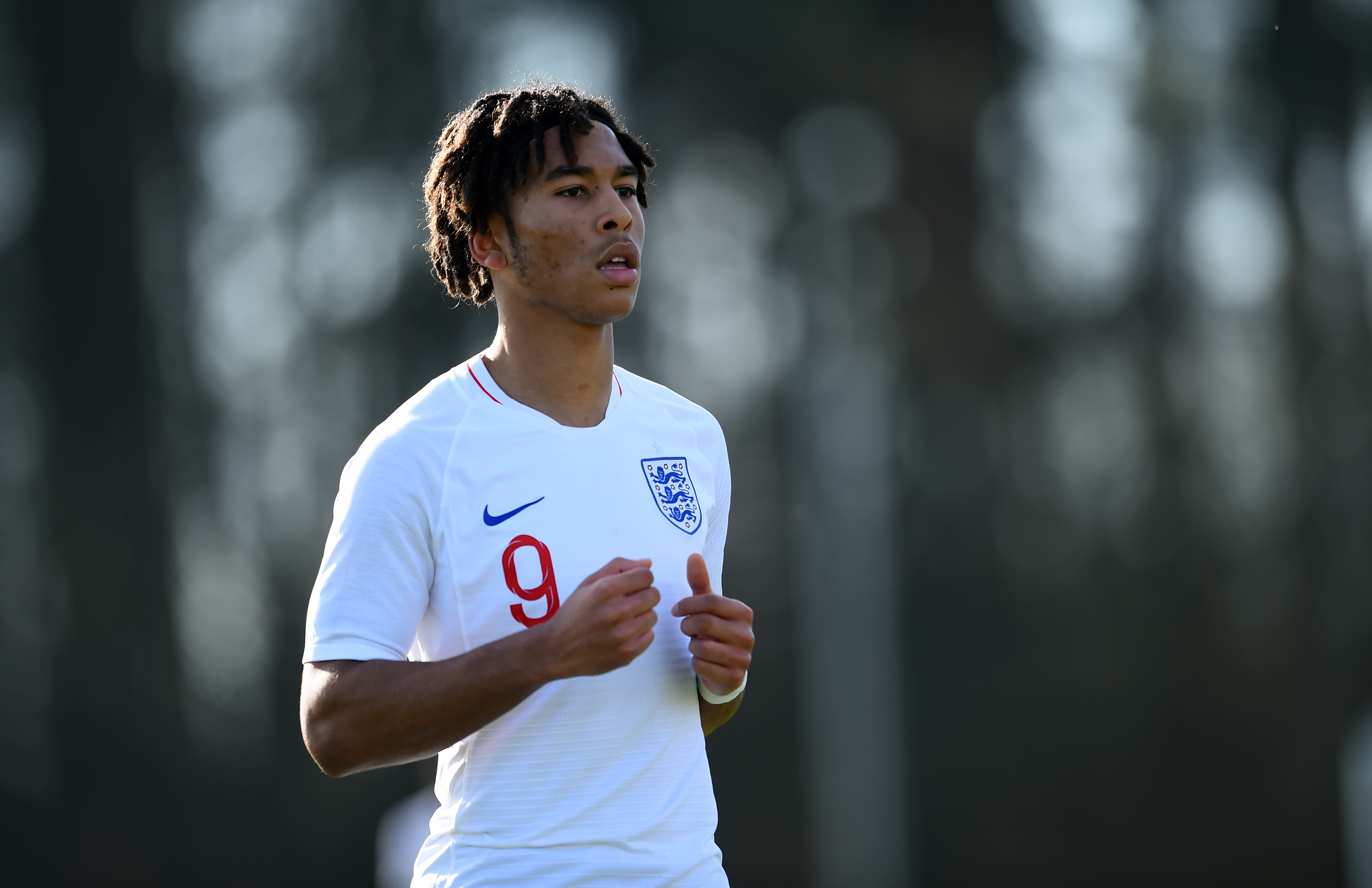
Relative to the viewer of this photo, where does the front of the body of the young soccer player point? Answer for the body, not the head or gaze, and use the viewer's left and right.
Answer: facing the viewer and to the right of the viewer

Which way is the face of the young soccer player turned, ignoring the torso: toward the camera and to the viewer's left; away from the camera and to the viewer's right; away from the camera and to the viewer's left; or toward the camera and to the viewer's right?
toward the camera and to the viewer's right
